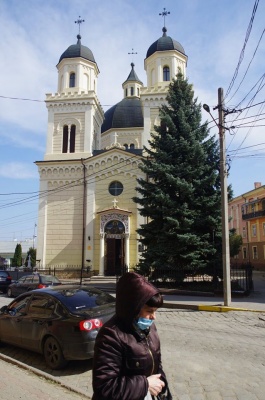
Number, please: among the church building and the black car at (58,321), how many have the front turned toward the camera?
1

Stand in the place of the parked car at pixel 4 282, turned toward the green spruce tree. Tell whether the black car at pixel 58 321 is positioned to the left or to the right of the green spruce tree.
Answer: right

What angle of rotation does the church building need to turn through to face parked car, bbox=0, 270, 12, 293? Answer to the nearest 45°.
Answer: approximately 45° to its right

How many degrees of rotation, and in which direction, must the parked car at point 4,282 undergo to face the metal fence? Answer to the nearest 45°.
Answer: approximately 180°

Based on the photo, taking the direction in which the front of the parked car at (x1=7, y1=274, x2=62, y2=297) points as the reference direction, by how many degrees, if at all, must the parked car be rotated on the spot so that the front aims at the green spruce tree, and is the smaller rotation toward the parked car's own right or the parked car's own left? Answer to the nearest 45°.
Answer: approximately 135° to the parked car's own right

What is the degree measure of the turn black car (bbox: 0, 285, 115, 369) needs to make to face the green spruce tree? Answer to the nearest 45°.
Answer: approximately 90° to its right

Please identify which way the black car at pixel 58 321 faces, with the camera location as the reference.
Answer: facing away from the viewer and to the left of the viewer

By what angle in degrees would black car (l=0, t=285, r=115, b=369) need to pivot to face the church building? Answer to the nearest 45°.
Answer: approximately 45° to its right

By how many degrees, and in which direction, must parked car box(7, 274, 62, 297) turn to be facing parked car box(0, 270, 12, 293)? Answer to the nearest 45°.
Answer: approximately 45° to its right
